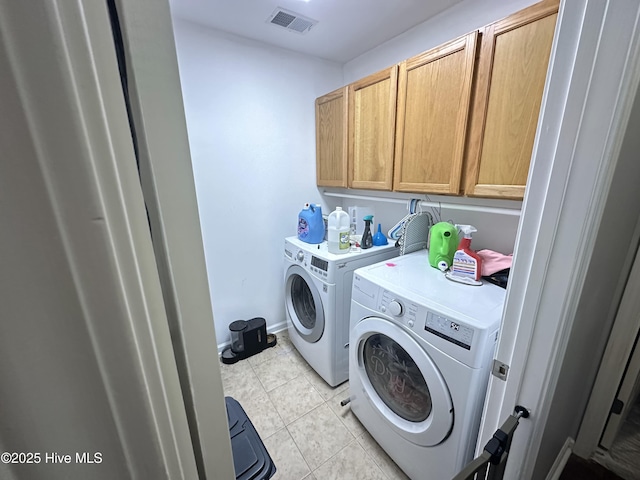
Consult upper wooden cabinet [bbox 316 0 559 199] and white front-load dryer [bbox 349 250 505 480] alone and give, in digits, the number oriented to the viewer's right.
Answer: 0

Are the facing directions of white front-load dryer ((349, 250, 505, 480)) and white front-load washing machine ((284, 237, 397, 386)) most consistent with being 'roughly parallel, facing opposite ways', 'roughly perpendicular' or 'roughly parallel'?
roughly parallel

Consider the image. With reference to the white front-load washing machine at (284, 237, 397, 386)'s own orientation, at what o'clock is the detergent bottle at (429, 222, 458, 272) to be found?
The detergent bottle is roughly at 8 o'clock from the white front-load washing machine.

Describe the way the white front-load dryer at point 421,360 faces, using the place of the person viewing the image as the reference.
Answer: facing the viewer and to the left of the viewer

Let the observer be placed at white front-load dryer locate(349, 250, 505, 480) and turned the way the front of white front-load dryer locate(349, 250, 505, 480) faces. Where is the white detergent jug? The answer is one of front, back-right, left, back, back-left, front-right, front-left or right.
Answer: right

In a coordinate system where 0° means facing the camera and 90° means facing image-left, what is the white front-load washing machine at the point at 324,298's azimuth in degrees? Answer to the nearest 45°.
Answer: approximately 45°

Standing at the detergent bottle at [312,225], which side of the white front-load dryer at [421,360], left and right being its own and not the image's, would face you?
right

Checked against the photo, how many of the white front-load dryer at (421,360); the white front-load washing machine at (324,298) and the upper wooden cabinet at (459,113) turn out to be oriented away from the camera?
0

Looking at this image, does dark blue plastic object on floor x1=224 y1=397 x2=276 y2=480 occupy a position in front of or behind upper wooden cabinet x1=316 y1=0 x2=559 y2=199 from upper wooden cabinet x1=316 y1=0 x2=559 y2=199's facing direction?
in front

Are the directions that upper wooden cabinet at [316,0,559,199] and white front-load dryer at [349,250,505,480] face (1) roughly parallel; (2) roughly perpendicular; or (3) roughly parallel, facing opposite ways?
roughly parallel

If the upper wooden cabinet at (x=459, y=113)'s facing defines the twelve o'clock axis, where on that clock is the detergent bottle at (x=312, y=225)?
The detergent bottle is roughly at 2 o'clock from the upper wooden cabinet.
